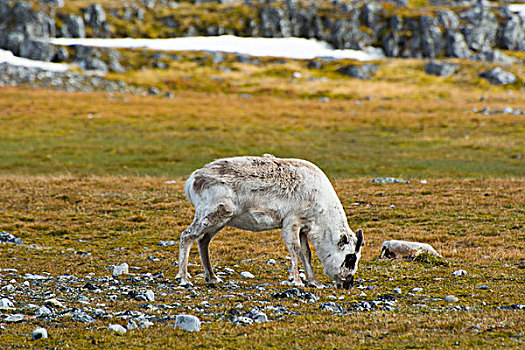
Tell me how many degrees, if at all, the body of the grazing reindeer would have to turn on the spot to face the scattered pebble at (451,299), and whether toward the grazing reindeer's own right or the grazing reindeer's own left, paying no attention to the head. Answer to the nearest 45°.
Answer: approximately 45° to the grazing reindeer's own right

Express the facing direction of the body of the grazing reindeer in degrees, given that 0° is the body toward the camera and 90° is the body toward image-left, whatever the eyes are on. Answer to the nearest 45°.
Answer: approximately 270°

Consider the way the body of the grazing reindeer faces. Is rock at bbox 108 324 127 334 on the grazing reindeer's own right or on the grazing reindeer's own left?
on the grazing reindeer's own right

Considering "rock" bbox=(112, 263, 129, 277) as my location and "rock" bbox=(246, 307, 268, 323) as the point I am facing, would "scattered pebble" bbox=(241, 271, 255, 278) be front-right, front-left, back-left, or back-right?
front-left

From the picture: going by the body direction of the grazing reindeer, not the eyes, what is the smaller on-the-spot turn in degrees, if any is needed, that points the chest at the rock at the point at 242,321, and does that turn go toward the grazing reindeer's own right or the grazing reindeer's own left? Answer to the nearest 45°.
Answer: approximately 90° to the grazing reindeer's own right

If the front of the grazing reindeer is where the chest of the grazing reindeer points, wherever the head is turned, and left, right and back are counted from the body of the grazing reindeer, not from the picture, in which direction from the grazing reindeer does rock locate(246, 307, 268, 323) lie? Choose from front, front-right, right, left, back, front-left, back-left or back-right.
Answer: right

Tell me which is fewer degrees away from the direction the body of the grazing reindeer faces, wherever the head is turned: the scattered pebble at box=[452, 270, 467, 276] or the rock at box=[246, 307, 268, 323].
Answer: the scattered pebble

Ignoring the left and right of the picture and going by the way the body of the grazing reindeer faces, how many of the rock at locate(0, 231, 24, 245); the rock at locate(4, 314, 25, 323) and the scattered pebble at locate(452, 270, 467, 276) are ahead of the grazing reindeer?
1

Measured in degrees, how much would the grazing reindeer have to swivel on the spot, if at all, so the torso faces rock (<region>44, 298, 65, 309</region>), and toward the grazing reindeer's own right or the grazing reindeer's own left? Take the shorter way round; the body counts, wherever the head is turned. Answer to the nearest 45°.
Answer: approximately 135° to the grazing reindeer's own right

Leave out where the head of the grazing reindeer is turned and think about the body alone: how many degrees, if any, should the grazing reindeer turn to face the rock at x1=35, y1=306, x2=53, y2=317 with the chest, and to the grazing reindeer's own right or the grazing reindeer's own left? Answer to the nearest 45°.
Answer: approximately 135° to the grazing reindeer's own right

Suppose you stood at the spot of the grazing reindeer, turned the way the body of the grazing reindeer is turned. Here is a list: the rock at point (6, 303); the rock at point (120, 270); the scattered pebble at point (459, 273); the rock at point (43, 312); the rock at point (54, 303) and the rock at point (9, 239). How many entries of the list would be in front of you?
1

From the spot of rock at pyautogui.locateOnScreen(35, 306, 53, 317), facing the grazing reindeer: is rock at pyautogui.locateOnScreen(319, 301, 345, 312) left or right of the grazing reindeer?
right

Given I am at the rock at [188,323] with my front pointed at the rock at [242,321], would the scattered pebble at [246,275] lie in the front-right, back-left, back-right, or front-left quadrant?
front-left

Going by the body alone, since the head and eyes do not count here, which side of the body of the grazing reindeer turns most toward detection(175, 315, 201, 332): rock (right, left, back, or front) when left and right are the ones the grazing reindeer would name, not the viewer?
right
